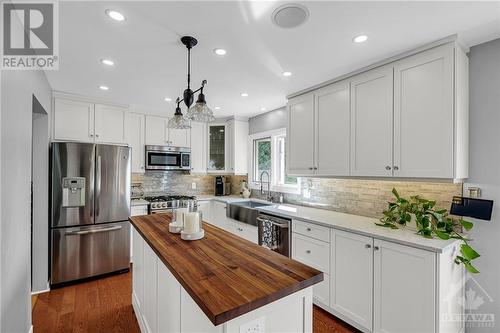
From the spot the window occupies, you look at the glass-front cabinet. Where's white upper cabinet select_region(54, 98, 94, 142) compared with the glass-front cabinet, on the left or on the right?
left

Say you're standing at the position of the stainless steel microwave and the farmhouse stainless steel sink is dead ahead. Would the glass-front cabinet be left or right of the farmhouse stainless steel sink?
left

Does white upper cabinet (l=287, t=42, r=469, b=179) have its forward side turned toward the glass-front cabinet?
no

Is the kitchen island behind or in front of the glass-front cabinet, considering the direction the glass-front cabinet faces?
in front

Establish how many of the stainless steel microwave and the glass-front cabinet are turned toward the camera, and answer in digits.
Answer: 2

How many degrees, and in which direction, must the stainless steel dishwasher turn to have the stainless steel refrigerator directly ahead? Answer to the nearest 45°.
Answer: approximately 45° to its right

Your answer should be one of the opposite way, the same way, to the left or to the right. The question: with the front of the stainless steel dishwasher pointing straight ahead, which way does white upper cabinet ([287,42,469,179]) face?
the same way

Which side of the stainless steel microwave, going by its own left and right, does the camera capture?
front

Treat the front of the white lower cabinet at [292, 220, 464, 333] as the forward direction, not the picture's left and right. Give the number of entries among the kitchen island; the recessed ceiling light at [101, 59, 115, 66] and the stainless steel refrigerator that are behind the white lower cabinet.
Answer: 0

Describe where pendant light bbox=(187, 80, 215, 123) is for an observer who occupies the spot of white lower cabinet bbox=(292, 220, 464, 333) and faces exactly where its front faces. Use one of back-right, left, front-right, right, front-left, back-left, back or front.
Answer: front

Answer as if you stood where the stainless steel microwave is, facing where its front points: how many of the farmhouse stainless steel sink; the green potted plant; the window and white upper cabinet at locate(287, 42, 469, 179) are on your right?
0

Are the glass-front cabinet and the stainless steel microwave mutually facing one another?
no

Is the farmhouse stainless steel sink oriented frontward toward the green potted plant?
no

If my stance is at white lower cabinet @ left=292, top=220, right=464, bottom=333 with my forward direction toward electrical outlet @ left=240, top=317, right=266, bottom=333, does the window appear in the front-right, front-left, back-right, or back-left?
back-right

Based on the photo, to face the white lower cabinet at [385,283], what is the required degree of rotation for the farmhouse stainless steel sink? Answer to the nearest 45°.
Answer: approximately 90° to its left

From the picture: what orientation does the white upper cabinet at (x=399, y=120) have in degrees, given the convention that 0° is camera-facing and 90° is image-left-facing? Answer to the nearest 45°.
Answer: approximately 45°
